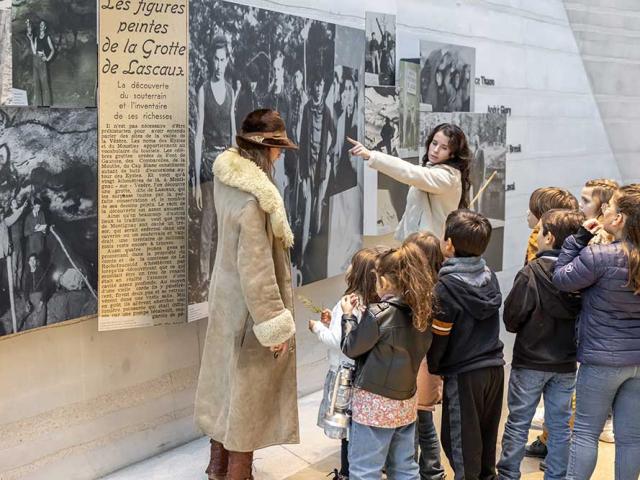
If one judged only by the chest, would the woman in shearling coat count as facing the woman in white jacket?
yes

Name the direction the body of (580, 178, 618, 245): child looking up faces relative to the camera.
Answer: to the viewer's left

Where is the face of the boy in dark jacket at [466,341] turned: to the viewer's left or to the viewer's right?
to the viewer's left

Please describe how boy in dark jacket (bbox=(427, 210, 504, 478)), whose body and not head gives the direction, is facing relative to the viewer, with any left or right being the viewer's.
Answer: facing away from the viewer and to the left of the viewer

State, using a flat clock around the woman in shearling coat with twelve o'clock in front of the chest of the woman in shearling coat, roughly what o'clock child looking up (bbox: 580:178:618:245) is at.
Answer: The child looking up is roughly at 1 o'clock from the woman in shearling coat.

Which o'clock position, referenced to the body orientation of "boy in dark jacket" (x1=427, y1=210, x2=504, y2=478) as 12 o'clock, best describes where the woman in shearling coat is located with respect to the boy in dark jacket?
The woman in shearling coat is roughly at 10 o'clock from the boy in dark jacket.

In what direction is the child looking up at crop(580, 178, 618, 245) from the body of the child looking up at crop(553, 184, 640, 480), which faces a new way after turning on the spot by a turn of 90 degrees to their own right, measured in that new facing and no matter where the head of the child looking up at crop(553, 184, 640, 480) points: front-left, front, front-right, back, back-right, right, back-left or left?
front-left

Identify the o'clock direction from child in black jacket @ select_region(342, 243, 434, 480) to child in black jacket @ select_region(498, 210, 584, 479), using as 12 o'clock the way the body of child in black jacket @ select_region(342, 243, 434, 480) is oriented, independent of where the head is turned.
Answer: child in black jacket @ select_region(498, 210, 584, 479) is roughly at 3 o'clock from child in black jacket @ select_region(342, 243, 434, 480).

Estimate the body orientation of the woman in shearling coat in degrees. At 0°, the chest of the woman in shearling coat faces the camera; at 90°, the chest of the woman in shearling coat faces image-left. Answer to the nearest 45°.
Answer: approximately 225°

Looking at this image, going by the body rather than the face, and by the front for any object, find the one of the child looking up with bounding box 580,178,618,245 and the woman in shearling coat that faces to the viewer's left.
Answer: the child looking up

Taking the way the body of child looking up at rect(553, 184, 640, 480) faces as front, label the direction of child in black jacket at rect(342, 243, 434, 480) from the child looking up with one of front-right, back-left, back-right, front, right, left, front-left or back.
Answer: left

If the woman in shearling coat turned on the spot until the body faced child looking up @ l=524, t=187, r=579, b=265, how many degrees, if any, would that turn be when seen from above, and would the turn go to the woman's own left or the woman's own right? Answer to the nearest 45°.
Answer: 0° — they already face them

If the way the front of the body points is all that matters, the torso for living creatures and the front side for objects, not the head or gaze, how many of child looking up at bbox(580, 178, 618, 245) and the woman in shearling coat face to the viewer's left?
1

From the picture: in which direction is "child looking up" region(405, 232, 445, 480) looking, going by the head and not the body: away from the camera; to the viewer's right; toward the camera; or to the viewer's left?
away from the camera
